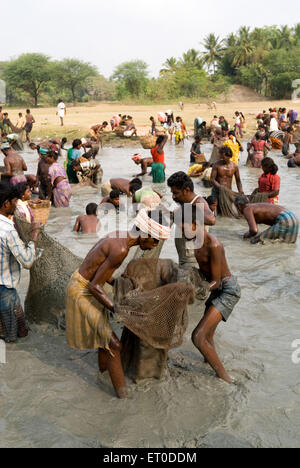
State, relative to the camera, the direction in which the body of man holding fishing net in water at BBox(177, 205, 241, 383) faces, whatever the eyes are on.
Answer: to the viewer's left

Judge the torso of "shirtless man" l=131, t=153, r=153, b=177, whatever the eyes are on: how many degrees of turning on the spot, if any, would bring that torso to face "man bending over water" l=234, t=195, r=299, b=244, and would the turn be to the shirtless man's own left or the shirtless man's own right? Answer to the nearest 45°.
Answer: approximately 90° to the shirtless man's own left

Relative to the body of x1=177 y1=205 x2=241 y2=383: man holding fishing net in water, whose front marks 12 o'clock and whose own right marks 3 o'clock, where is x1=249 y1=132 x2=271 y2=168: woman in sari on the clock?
The woman in sari is roughly at 3 o'clock from the man holding fishing net in water.

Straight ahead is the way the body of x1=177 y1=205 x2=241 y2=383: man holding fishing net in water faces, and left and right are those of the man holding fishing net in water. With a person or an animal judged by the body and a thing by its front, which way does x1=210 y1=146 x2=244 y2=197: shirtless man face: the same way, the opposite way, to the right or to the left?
to the left

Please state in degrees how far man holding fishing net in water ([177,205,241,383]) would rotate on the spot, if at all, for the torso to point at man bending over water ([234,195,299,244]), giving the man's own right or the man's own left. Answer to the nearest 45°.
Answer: approximately 90° to the man's own right

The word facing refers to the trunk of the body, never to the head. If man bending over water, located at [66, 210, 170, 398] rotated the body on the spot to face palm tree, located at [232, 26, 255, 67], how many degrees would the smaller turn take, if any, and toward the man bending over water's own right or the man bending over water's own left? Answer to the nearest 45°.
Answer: approximately 90° to the man bending over water's own left

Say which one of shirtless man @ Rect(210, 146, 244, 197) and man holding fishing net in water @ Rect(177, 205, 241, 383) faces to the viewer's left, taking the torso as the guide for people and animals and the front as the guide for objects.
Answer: the man holding fishing net in water

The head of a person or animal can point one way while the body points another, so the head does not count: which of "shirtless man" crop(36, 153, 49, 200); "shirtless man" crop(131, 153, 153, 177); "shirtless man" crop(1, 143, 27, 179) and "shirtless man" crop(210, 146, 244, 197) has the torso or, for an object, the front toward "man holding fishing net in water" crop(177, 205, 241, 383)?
"shirtless man" crop(210, 146, 244, 197)
